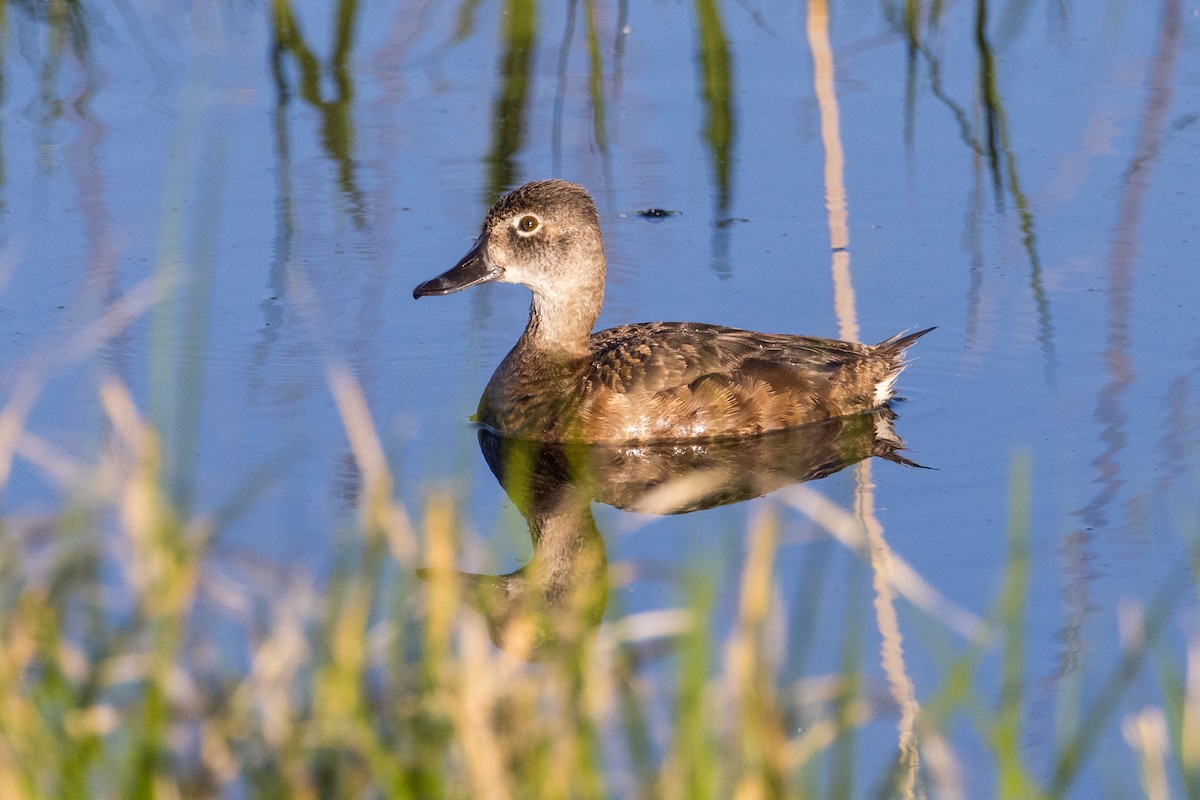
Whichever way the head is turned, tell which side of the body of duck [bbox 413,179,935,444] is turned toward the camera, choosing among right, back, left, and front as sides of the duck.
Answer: left
